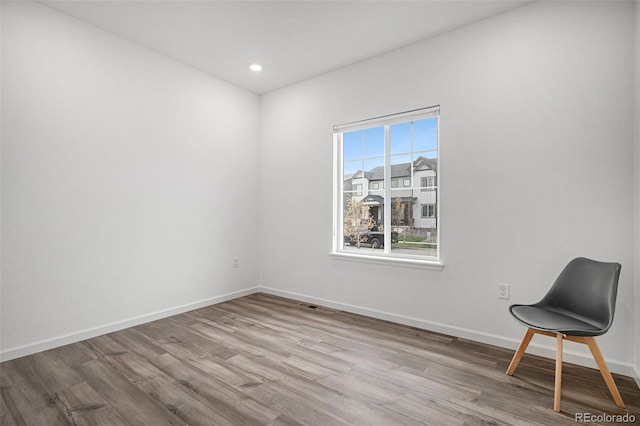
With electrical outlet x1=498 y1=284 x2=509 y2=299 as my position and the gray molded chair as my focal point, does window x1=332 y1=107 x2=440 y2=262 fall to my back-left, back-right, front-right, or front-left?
back-right

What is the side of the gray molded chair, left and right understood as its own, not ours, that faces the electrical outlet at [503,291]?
right

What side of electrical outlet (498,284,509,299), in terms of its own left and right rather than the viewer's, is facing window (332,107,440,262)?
right

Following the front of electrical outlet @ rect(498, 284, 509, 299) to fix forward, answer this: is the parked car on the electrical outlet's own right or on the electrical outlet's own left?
on the electrical outlet's own right

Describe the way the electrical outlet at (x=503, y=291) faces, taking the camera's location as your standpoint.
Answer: facing the viewer

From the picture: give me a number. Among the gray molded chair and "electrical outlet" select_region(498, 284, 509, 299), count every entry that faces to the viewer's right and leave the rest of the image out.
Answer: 0

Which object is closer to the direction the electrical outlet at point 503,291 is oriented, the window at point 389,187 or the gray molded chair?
the gray molded chair

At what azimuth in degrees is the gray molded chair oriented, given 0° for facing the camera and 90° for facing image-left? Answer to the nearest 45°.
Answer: approximately 45°
